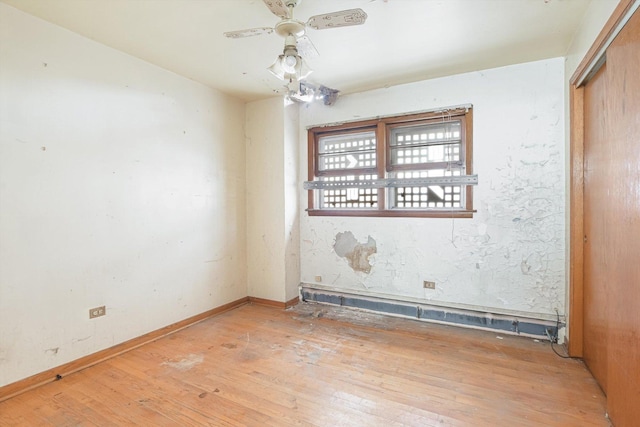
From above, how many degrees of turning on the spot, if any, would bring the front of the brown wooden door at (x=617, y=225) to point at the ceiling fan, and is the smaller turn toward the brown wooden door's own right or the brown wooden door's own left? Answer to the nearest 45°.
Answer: approximately 45° to the brown wooden door's own left

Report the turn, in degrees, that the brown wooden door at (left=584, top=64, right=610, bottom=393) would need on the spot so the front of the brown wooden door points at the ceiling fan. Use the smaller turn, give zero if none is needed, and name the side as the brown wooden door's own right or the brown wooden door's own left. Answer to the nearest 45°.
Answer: approximately 45° to the brown wooden door's own left

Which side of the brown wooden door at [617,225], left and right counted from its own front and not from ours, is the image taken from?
left

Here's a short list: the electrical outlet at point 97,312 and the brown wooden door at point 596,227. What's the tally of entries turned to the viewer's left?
1

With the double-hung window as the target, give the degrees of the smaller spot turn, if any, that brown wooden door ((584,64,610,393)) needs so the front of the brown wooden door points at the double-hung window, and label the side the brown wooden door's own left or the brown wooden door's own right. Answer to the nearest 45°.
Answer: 0° — it already faces it

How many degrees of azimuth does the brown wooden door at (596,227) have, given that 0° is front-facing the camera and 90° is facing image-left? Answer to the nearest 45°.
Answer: approximately 90°
